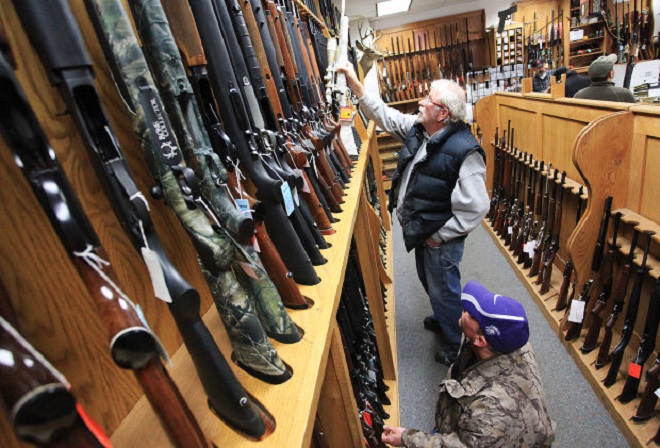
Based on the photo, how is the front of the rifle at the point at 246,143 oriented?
to the viewer's left

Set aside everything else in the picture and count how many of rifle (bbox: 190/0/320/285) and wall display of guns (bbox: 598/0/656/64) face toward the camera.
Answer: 1

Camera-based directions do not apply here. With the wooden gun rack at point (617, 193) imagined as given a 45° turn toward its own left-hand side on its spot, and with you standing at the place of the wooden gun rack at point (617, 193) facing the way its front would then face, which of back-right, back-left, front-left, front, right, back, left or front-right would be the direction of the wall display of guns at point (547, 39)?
back

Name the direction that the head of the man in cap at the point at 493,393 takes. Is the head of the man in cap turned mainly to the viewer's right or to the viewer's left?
to the viewer's left

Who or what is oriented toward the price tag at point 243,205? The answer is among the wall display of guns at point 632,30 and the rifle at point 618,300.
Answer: the wall display of guns

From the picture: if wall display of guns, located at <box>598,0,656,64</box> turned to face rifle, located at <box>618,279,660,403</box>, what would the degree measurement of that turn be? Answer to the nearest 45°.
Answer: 0° — it already faces it
